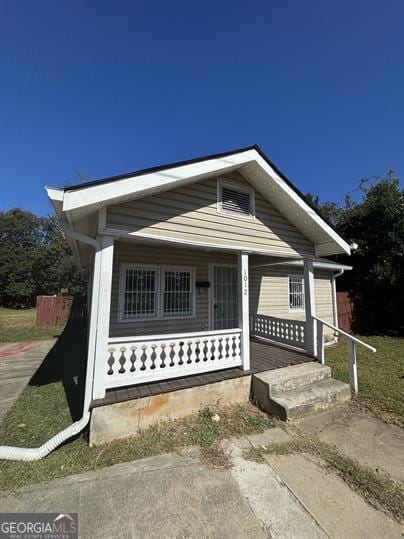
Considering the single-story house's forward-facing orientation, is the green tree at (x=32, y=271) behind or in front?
behind

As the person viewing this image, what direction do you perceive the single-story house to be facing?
facing the viewer and to the right of the viewer

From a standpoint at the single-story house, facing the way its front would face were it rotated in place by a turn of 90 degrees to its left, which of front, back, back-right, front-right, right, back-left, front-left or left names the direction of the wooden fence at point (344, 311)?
front

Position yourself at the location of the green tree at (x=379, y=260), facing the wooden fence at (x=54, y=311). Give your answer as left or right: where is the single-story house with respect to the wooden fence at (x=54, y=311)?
left

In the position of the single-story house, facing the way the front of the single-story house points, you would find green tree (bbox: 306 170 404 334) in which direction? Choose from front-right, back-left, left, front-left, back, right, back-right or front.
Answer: left

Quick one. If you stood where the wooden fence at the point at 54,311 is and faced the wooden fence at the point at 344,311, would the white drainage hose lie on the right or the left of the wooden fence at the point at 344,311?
right
